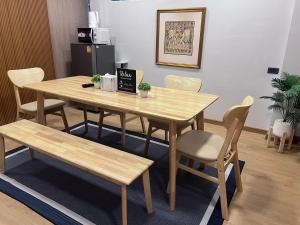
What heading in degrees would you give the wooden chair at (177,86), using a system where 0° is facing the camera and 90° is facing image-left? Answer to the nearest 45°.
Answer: approximately 45°

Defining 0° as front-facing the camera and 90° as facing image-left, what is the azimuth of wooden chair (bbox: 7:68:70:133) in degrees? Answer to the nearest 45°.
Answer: approximately 315°

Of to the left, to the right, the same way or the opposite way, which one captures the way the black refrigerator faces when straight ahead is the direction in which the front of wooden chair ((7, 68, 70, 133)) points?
to the right

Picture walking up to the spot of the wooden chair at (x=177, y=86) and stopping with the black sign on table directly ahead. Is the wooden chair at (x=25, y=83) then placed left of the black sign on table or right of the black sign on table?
right

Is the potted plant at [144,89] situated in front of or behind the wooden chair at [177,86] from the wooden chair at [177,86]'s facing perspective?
in front

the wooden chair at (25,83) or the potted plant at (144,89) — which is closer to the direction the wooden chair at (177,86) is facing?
the potted plant

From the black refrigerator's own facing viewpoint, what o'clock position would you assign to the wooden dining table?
The wooden dining table is roughly at 10 o'clock from the black refrigerator.

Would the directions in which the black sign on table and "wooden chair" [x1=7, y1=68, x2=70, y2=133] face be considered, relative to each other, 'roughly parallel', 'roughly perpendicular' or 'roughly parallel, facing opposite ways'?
roughly perpendicular

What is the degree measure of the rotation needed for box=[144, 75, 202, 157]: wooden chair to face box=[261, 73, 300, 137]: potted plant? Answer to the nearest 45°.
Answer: approximately 135° to its left

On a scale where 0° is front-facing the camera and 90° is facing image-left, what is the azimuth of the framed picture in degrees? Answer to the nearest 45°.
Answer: approximately 45°

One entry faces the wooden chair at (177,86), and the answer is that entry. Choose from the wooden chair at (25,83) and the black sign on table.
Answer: the wooden chair at (25,83)

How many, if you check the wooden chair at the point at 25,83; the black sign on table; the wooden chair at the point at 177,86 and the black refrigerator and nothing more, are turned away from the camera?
0

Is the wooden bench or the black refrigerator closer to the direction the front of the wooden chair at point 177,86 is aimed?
the wooden bench

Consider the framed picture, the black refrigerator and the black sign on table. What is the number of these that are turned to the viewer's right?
0

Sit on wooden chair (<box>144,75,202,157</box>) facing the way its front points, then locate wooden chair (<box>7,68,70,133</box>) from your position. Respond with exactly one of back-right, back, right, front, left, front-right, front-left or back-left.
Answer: front-right

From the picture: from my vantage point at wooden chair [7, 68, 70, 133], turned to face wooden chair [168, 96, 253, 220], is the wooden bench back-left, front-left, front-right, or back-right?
front-right

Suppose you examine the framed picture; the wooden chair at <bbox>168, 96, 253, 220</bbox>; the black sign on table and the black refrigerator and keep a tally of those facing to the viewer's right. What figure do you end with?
0

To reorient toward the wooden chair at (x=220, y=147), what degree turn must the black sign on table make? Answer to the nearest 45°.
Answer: approximately 90° to its left

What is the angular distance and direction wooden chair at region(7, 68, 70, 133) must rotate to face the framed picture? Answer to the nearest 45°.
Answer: approximately 45° to its left

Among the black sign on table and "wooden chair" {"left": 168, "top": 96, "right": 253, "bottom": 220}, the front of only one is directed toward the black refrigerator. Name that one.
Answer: the wooden chair

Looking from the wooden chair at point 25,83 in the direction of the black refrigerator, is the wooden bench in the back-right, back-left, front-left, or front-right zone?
back-right

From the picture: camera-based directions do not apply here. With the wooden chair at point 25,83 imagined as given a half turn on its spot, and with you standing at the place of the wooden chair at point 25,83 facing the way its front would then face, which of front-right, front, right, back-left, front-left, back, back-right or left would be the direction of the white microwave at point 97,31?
right
